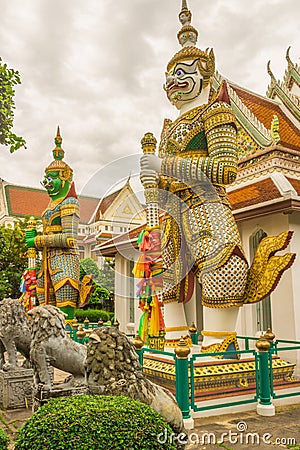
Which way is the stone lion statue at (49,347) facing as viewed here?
to the viewer's left

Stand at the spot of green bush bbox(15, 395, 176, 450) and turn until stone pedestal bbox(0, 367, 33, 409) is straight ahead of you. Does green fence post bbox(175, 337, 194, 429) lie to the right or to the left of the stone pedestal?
right

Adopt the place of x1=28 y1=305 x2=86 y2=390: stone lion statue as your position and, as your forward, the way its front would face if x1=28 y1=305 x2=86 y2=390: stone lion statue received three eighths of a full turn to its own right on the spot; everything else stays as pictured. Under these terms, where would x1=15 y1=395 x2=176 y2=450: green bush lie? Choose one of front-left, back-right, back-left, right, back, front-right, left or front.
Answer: back-right

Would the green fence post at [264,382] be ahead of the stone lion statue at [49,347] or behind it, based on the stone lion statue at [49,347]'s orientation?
behind

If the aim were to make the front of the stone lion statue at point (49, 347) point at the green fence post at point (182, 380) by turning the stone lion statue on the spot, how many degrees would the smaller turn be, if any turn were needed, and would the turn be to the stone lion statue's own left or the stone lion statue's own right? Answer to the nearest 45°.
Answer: approximately 180°

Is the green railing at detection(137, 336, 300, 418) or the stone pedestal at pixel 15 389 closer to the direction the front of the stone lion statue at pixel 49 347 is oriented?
the stone pedestal
